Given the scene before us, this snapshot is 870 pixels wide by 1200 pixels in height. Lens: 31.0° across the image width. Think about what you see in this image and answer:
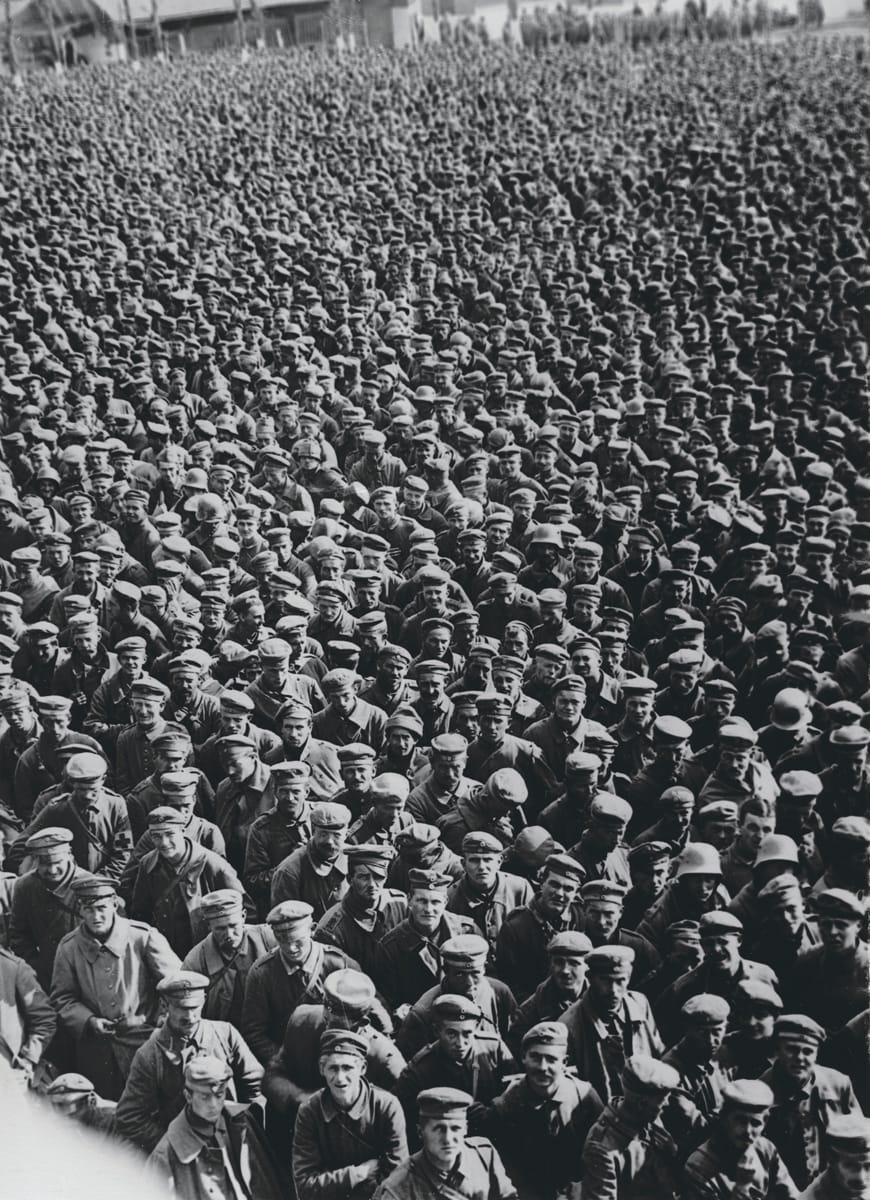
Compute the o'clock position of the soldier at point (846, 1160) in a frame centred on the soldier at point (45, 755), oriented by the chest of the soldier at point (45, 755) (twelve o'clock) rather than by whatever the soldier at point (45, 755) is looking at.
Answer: the soldier at point (846, 1160) is roughly at 11 o'clock from the soldier at point (45, 755).

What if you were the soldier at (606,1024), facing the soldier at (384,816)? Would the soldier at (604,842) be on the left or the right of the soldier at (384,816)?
right

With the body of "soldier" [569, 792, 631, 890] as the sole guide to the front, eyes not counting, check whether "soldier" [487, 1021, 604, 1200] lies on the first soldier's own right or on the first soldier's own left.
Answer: on the first soldier's own right

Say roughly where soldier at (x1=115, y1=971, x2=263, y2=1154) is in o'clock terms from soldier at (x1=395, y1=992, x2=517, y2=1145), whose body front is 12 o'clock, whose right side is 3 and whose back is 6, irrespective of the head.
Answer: soldier at (x1=115, y1=971, x2=263, y2=1154) is roughly at 3 o'clock from soldier at (x1=395, y1=992, x2=517, y2=1145).

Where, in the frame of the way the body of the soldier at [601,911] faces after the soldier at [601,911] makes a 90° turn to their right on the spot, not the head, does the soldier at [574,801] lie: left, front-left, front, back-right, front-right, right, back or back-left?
right

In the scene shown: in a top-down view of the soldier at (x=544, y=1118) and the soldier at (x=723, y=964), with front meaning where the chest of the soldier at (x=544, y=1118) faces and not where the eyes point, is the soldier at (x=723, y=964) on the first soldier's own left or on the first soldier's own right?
on the first soldier's own left

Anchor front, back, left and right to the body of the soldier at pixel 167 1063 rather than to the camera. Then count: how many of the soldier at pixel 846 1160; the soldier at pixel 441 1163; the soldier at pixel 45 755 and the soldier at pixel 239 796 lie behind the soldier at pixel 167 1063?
2
